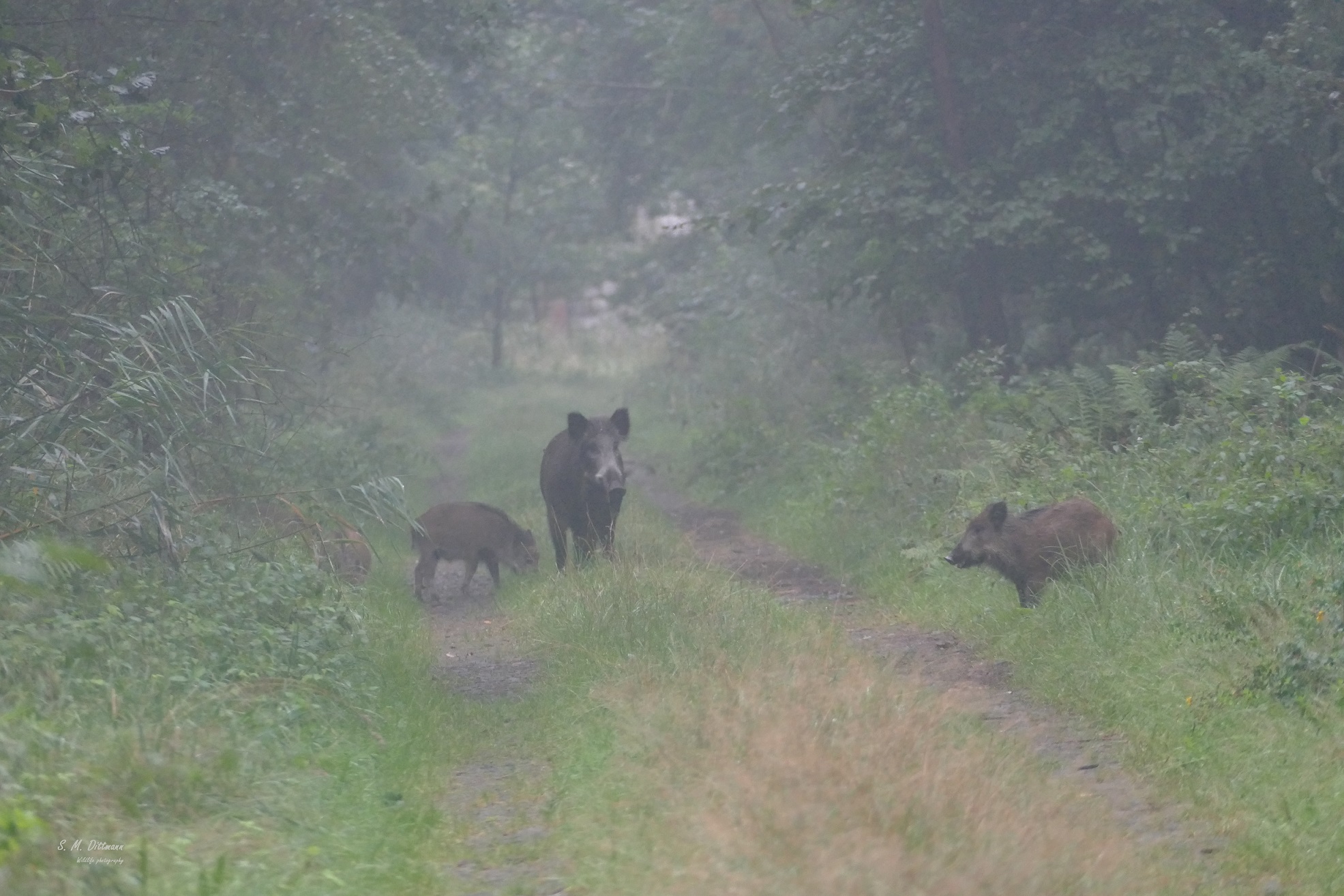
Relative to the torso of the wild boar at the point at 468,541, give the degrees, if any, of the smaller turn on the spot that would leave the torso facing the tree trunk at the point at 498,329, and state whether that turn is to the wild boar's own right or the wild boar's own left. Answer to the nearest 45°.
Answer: approximately 90° to the wild boar's own left

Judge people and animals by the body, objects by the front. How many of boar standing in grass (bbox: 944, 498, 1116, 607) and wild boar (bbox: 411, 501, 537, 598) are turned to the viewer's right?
1

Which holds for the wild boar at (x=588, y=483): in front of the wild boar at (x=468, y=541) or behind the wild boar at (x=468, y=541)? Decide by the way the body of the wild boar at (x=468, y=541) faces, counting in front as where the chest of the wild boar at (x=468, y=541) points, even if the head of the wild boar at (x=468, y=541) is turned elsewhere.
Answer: in front

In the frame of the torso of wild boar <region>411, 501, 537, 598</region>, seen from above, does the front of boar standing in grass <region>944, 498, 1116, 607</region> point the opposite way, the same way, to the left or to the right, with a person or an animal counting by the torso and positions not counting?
the opposite way

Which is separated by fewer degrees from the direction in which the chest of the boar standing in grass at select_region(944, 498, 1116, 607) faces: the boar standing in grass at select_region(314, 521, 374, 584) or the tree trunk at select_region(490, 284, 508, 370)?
the boar standing in grass

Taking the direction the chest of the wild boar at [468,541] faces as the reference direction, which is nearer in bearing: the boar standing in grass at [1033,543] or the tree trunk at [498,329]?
the boar standing in grass

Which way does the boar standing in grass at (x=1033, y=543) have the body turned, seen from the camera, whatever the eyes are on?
to the viewer's left

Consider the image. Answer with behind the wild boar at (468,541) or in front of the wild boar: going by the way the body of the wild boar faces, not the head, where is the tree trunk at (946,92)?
in front

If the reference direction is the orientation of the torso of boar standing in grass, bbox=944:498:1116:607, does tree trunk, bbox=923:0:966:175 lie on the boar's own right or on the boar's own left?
on the boar's own right

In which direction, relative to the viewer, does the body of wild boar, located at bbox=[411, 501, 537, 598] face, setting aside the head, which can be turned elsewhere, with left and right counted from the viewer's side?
facing to the right of the viewer

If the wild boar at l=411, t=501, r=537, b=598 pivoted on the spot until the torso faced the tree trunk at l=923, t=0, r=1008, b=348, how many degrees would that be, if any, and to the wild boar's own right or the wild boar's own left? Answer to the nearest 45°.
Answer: approximately 45° to the wild boar's own left
